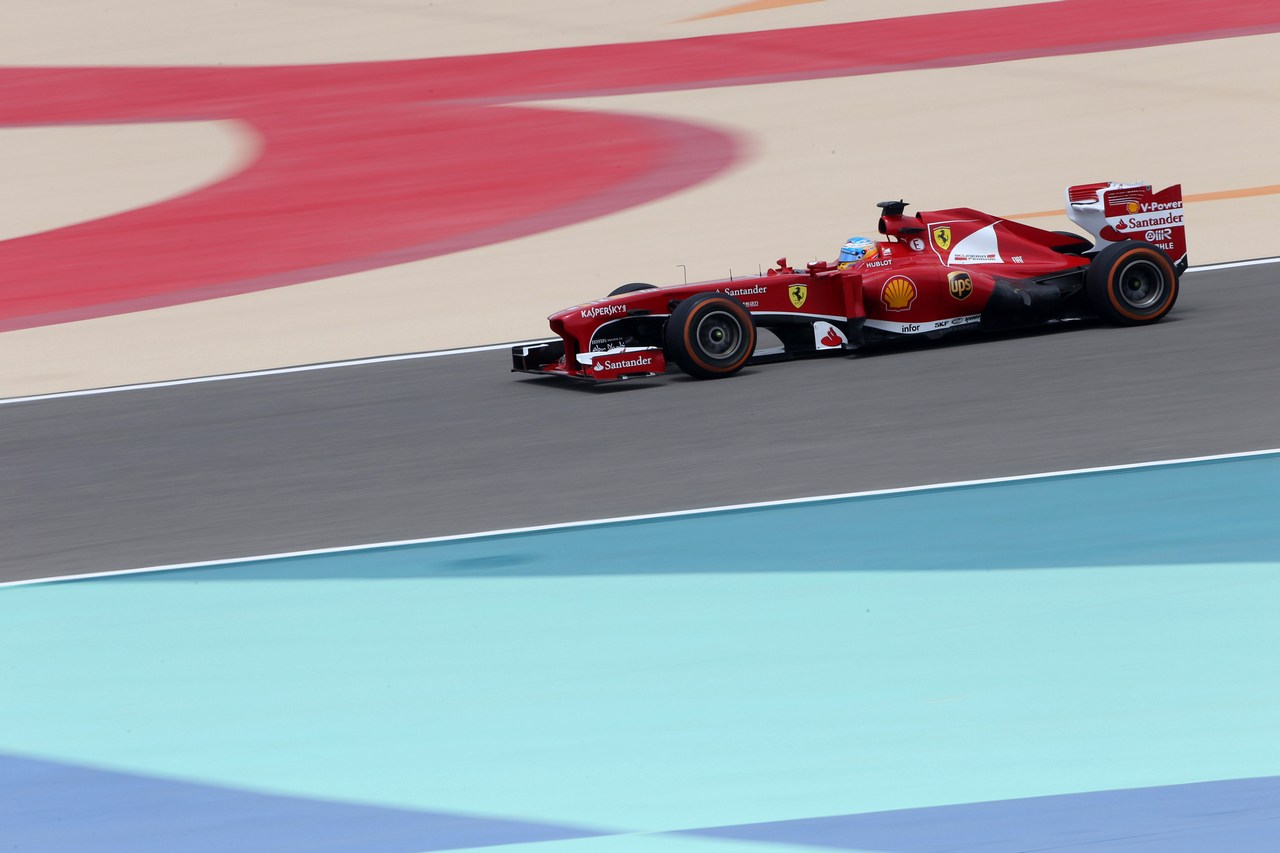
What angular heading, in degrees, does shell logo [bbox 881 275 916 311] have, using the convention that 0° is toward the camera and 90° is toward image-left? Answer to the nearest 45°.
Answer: approximately 0°

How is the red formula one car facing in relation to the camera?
to the viewer's left
